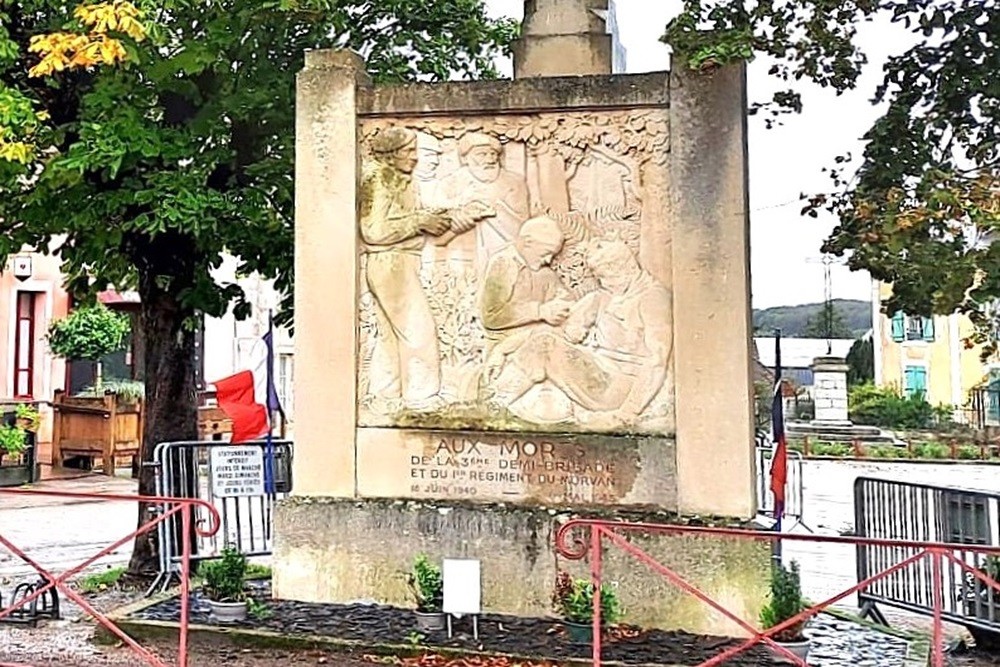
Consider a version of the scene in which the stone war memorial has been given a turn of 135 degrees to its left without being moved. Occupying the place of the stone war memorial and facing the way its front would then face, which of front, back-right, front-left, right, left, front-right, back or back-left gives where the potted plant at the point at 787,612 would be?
right

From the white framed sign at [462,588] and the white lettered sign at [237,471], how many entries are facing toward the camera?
2

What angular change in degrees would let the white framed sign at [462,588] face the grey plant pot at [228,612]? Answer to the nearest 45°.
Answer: approximately 90° to its right

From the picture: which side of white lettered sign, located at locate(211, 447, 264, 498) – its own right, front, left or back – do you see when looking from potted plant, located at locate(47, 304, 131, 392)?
back

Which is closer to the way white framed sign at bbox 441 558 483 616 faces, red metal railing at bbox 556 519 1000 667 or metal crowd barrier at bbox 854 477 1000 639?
the red metal railing

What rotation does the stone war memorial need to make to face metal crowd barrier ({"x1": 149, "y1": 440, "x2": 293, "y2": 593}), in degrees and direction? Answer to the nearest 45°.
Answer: approximately 135° to its right

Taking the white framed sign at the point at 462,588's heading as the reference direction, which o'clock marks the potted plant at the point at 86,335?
The potted plant is roughly at 5 o'clock from the white framed sign.

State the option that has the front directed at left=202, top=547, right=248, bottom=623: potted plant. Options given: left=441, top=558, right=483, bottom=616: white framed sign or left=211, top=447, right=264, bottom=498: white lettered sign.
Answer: left=211, top=447, right=264, bottom=498: white lettered sign

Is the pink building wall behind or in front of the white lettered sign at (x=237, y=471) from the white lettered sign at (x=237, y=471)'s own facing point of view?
behind

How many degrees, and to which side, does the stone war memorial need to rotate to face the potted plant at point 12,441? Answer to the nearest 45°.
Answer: approximately 135° to its right
